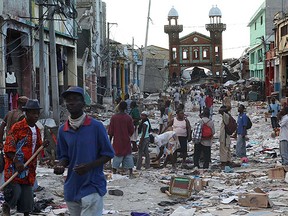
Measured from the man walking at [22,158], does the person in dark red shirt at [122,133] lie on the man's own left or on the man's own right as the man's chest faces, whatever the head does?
on the man's own left

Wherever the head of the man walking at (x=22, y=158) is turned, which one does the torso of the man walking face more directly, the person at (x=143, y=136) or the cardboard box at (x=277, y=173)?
the cardboard box

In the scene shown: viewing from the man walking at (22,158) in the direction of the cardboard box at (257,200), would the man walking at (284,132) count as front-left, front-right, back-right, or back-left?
front-left

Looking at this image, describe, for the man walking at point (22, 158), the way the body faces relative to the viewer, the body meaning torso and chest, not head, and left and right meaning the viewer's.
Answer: facing the viewer and to the right of the viewer

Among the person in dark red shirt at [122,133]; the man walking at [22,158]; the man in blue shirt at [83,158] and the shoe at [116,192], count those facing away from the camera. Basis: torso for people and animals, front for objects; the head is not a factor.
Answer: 1

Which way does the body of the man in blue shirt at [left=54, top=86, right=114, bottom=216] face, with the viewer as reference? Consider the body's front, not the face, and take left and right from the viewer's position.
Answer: facing the viewer and to the left of the viewer

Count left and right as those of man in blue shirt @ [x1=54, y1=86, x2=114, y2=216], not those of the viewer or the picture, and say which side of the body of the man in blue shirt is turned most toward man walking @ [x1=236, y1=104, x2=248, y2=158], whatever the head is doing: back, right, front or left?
back

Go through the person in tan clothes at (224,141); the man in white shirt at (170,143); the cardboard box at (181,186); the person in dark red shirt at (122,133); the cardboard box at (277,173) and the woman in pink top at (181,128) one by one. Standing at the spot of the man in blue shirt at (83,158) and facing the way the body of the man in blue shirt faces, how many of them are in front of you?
0

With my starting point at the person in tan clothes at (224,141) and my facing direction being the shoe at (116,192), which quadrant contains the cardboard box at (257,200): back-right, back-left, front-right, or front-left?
front-left

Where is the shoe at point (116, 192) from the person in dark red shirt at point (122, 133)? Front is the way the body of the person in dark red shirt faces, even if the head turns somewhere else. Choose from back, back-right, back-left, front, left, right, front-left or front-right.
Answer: back

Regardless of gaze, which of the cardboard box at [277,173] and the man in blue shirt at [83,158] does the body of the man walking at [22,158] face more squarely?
the man in blue shirt

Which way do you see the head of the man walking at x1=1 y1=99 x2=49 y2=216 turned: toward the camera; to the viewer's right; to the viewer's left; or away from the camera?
toward the camera

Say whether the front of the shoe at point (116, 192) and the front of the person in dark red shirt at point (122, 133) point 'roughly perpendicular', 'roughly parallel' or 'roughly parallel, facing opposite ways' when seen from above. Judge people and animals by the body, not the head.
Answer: roughly perpendicular
